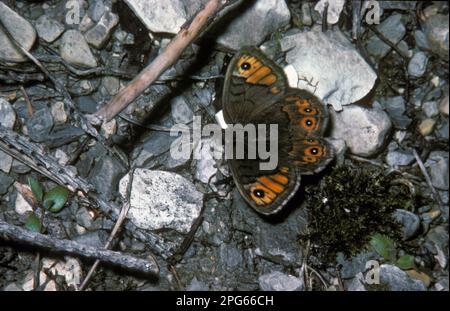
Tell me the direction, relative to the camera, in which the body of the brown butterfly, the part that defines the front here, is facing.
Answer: to the viewer's left

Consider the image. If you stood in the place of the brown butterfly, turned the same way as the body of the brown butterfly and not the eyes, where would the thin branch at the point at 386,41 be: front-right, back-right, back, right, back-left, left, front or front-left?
back-right

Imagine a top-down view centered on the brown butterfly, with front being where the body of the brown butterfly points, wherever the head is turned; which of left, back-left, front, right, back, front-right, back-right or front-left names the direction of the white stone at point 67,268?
front-left

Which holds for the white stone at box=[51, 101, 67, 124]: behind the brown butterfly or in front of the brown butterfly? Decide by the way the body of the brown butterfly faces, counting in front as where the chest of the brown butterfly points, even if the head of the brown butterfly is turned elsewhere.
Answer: in front

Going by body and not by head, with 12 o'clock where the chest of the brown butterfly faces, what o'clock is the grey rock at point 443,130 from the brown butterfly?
The grey rock is roughly at 5 o'clock from the brown butterfly.

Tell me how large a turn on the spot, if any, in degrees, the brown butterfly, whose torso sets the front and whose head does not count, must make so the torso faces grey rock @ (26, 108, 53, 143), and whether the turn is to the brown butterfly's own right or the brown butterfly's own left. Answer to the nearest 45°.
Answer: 0° — it already faces it

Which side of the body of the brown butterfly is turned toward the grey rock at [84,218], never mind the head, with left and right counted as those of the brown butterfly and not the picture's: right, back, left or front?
front

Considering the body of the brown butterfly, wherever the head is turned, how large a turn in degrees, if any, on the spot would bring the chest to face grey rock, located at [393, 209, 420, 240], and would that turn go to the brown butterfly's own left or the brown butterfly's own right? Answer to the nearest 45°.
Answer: approximately 180°

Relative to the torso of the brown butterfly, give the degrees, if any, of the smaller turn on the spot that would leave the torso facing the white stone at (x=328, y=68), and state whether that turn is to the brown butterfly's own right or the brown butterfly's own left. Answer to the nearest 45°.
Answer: approximately 135° to the brown butterfly's own right

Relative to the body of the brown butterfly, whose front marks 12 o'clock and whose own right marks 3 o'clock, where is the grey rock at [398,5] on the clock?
The grey rock is roughly at 4 o'clock from the brown butterfly.

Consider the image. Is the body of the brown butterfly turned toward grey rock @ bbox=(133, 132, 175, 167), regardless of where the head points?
yes
